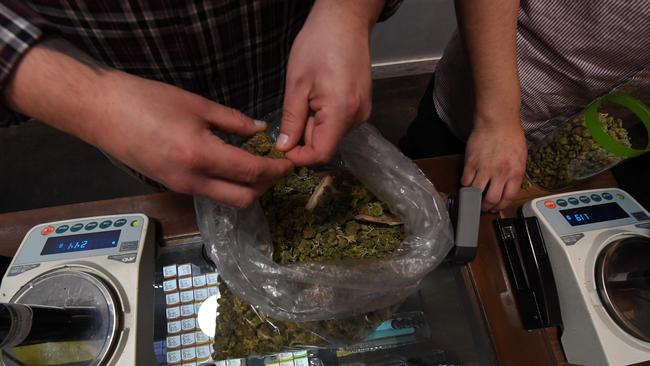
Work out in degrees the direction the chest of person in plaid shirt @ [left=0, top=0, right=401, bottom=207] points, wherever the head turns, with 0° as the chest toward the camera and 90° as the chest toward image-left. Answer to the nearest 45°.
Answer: approximately 0°
